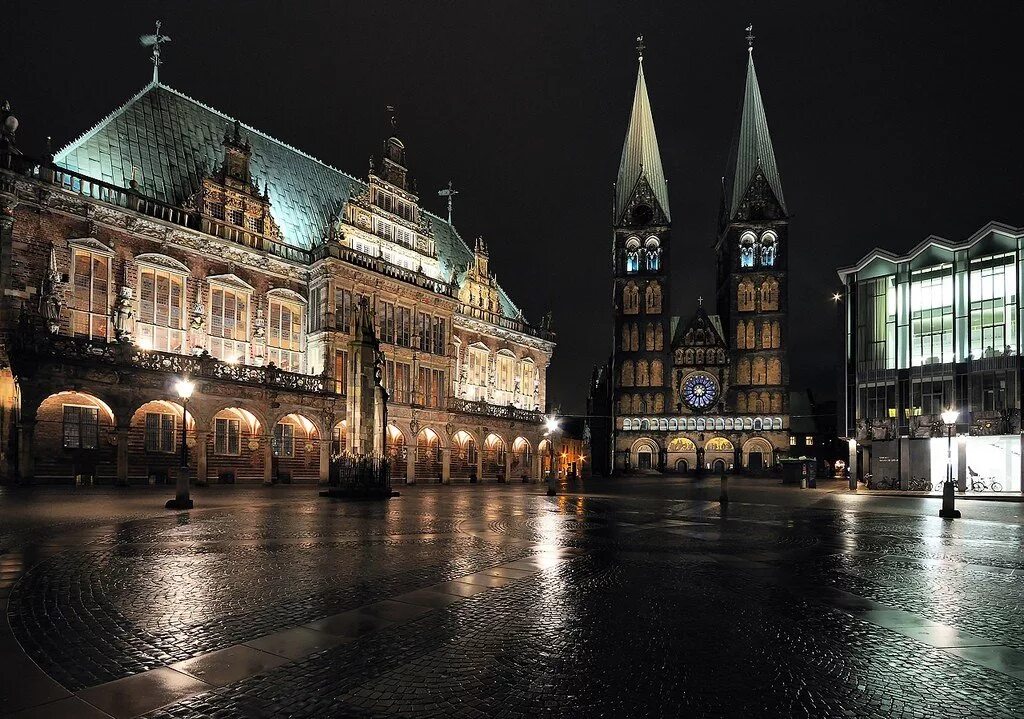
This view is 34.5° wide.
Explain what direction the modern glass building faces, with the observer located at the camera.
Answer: facing the viewer and to the left of the viewer

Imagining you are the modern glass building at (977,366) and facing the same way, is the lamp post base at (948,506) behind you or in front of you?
in front
